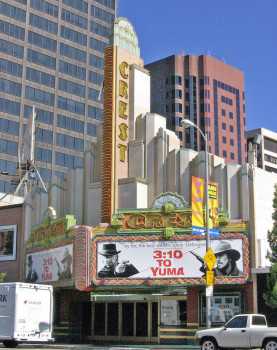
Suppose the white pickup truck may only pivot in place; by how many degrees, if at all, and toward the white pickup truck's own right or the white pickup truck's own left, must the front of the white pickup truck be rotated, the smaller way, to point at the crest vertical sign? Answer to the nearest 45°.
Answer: approximately 45° to the white pickup truck's own right

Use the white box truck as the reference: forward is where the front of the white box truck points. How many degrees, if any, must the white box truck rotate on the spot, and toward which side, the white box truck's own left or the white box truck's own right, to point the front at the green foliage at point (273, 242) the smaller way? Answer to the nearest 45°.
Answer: approximately 135° to the white box truck's own right

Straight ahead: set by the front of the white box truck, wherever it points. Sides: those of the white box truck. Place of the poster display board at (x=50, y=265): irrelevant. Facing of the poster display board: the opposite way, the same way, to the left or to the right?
to the left

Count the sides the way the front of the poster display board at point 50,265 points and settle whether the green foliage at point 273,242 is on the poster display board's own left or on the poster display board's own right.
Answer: on the poster display board's own left

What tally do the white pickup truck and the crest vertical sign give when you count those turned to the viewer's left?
1

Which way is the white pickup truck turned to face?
to the viewer's left

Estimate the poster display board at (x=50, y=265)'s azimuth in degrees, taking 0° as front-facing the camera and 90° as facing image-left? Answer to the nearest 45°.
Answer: approximately 45°

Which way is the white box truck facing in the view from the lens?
facing away from the viewer and to the left of the viewer
